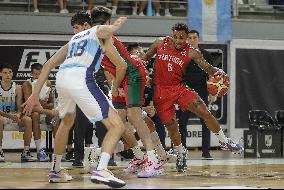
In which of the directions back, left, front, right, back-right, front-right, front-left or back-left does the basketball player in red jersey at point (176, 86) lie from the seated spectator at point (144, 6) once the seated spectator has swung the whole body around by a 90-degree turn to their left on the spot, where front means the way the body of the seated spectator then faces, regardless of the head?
right

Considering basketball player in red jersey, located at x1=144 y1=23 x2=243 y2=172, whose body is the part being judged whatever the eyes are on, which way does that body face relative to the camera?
toward the camera

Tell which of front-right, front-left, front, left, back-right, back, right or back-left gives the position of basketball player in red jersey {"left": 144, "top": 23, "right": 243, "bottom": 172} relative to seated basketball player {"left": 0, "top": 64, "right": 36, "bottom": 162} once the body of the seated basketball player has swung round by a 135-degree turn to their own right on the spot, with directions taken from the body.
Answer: back

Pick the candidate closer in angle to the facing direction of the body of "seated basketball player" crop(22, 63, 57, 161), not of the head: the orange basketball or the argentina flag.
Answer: the orange basketball

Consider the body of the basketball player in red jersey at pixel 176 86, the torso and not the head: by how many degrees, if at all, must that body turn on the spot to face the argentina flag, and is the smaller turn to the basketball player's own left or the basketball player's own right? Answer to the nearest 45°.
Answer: approximately 180°

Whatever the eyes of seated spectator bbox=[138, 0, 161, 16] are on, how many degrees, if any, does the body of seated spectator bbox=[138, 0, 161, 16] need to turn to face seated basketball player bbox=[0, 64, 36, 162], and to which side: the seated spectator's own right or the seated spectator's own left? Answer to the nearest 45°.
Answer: approximately 45° to the seated spectator's own right

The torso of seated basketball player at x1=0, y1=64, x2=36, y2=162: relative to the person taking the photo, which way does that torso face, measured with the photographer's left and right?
facing the viewer

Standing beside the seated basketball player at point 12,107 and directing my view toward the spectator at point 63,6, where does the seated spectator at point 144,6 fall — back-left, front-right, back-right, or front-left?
front-right

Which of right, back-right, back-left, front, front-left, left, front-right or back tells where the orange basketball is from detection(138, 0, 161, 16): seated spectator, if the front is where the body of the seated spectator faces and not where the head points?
front

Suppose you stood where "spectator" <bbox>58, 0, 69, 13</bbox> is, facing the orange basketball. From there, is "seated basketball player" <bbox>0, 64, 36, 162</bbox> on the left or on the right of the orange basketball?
right

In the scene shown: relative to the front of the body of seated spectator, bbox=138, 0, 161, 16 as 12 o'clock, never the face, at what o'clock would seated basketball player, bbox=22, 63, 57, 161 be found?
seated basketball player, bbox=22, 63, 57, 161 is roughly at 1 o'clock from seated spectator, bbox=138, 0, 161, 16.

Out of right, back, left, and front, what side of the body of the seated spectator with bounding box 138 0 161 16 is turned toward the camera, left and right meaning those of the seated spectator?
front
